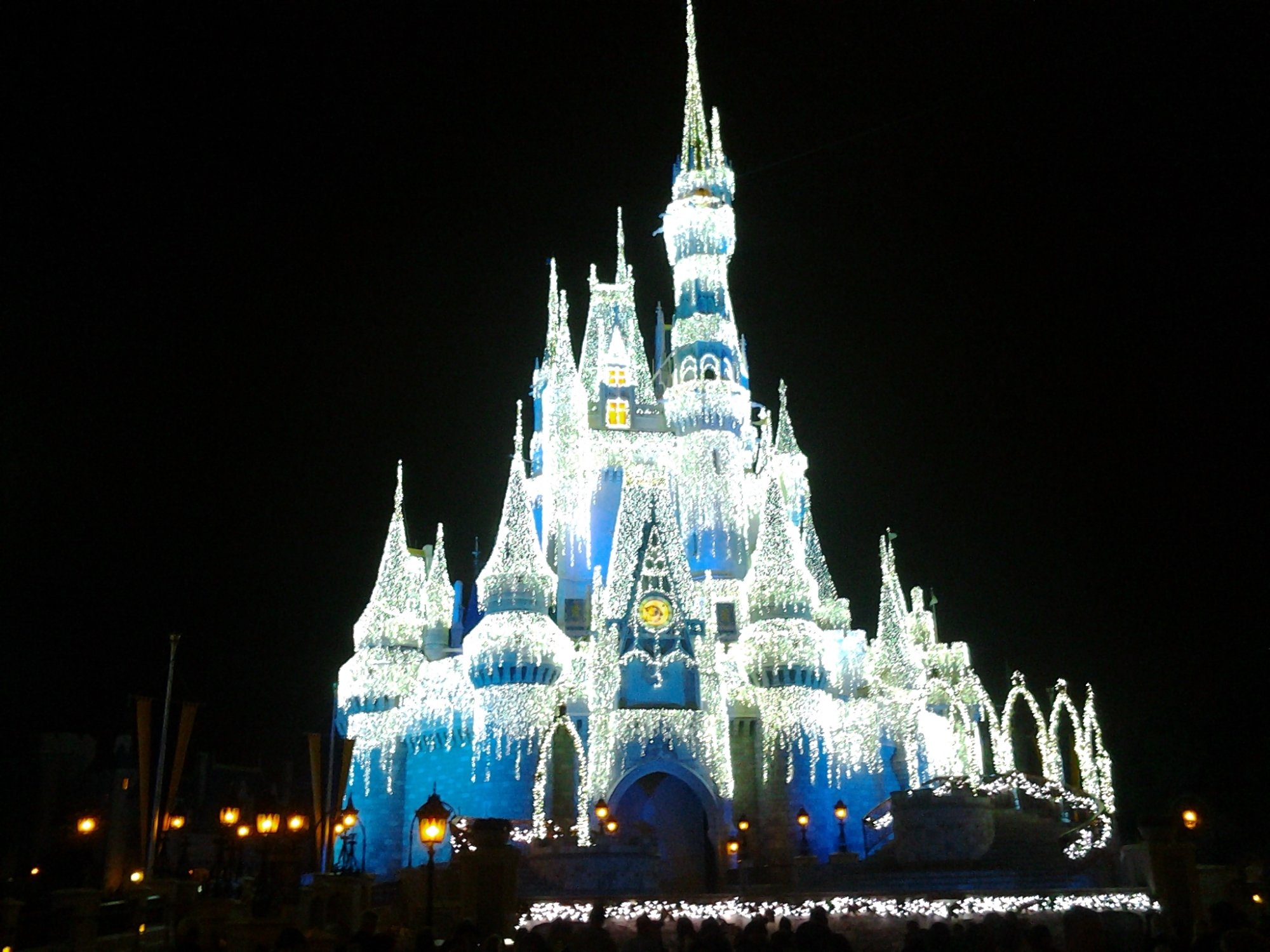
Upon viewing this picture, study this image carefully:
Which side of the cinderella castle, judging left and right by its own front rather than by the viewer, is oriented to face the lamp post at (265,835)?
front

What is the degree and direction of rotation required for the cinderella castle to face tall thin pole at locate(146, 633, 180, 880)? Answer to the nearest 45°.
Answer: approximately 45° to its right

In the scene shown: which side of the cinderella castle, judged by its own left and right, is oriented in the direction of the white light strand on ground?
front

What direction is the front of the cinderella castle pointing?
toward the camera

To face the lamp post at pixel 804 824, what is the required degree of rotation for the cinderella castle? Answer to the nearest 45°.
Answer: approximately 45° to its left

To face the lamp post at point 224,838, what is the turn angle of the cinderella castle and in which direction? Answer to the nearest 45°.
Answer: approximately 45° to its right

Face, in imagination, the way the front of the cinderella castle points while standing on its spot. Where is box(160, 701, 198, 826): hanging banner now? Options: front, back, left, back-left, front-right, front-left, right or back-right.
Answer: front-right

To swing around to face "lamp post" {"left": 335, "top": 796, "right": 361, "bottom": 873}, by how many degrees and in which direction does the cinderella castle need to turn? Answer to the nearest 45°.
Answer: approximately 45° to its right
